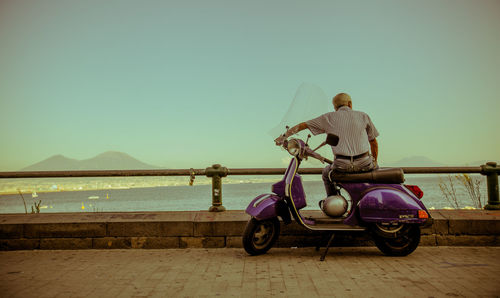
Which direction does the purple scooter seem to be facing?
to the viewer's left

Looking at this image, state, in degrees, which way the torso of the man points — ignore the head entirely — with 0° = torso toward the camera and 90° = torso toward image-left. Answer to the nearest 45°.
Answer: approximately 180°

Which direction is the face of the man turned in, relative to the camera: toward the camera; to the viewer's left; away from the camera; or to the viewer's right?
away from the camera
